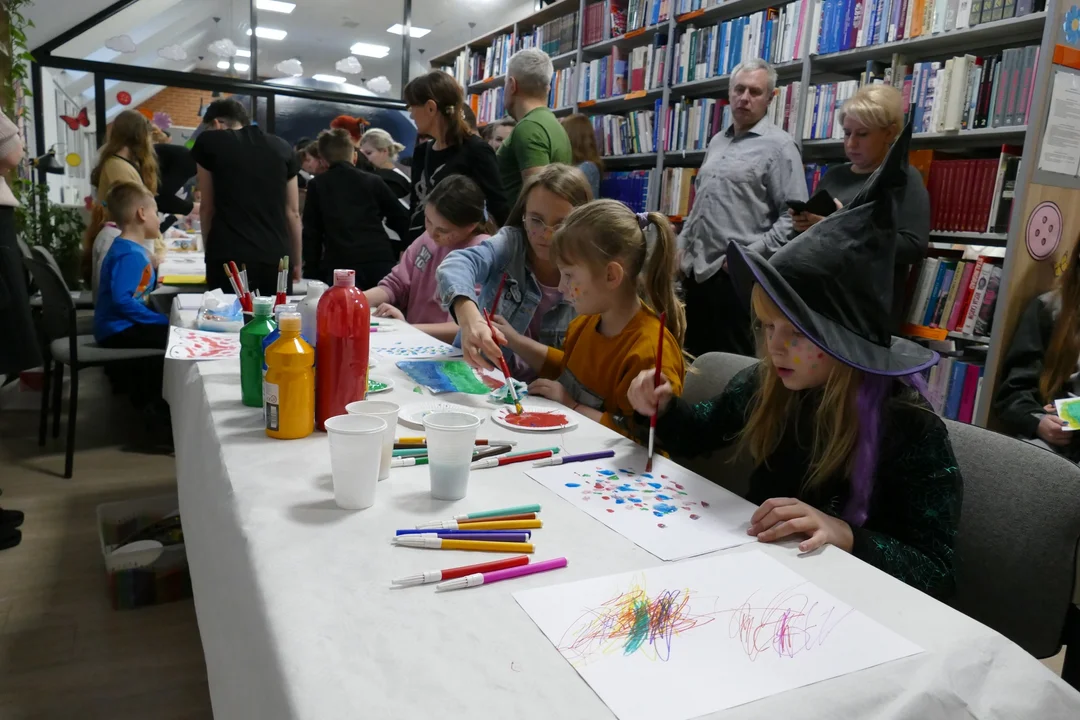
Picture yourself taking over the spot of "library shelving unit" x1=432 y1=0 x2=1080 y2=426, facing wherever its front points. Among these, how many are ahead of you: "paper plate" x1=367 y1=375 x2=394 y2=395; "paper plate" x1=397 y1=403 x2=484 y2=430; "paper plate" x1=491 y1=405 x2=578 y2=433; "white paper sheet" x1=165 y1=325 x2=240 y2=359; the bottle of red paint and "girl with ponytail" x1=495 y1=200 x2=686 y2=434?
6

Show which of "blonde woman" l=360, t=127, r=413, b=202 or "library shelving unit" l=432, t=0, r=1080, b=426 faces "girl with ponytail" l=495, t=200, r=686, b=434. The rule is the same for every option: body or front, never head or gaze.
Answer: the library shelving unit

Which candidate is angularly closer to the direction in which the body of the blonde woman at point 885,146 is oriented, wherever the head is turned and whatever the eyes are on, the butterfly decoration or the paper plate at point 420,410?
the paper plate

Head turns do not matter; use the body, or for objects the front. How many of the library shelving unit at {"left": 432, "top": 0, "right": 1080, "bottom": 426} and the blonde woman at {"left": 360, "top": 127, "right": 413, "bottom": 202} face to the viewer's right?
0

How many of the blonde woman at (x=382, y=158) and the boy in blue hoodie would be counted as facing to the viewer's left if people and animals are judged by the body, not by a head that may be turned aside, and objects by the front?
1

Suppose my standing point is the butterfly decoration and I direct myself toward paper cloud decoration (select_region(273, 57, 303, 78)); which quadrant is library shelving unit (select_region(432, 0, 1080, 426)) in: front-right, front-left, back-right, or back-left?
front-right

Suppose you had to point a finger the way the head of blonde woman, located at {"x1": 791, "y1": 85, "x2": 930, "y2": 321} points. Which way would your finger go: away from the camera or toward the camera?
toward the camera

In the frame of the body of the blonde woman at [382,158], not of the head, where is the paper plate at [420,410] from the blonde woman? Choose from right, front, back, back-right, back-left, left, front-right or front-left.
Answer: left

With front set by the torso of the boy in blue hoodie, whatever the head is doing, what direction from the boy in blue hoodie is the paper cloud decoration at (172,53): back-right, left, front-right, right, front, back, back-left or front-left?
left

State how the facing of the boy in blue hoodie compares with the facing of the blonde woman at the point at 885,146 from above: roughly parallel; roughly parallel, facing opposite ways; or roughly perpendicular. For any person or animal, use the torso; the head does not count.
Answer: roughly parallel, facing opposite ways

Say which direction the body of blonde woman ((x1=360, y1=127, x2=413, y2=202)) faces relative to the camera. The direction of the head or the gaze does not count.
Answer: to the viewer's left

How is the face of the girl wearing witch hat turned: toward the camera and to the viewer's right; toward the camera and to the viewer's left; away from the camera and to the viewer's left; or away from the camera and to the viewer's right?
toward the camera and to the viewer's left

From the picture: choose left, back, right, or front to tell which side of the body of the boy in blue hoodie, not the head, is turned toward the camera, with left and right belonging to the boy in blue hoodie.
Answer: right

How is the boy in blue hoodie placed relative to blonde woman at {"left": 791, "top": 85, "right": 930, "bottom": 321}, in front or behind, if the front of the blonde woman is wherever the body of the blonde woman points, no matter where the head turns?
in front

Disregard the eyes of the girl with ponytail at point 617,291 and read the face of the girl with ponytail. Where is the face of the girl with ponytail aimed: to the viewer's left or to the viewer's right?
to the viewer's left

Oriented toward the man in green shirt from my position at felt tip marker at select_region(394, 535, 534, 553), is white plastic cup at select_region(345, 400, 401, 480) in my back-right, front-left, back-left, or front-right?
front-left

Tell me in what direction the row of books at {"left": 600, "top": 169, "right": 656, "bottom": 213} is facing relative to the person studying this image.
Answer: facing the viewer and to the left of the viewer
